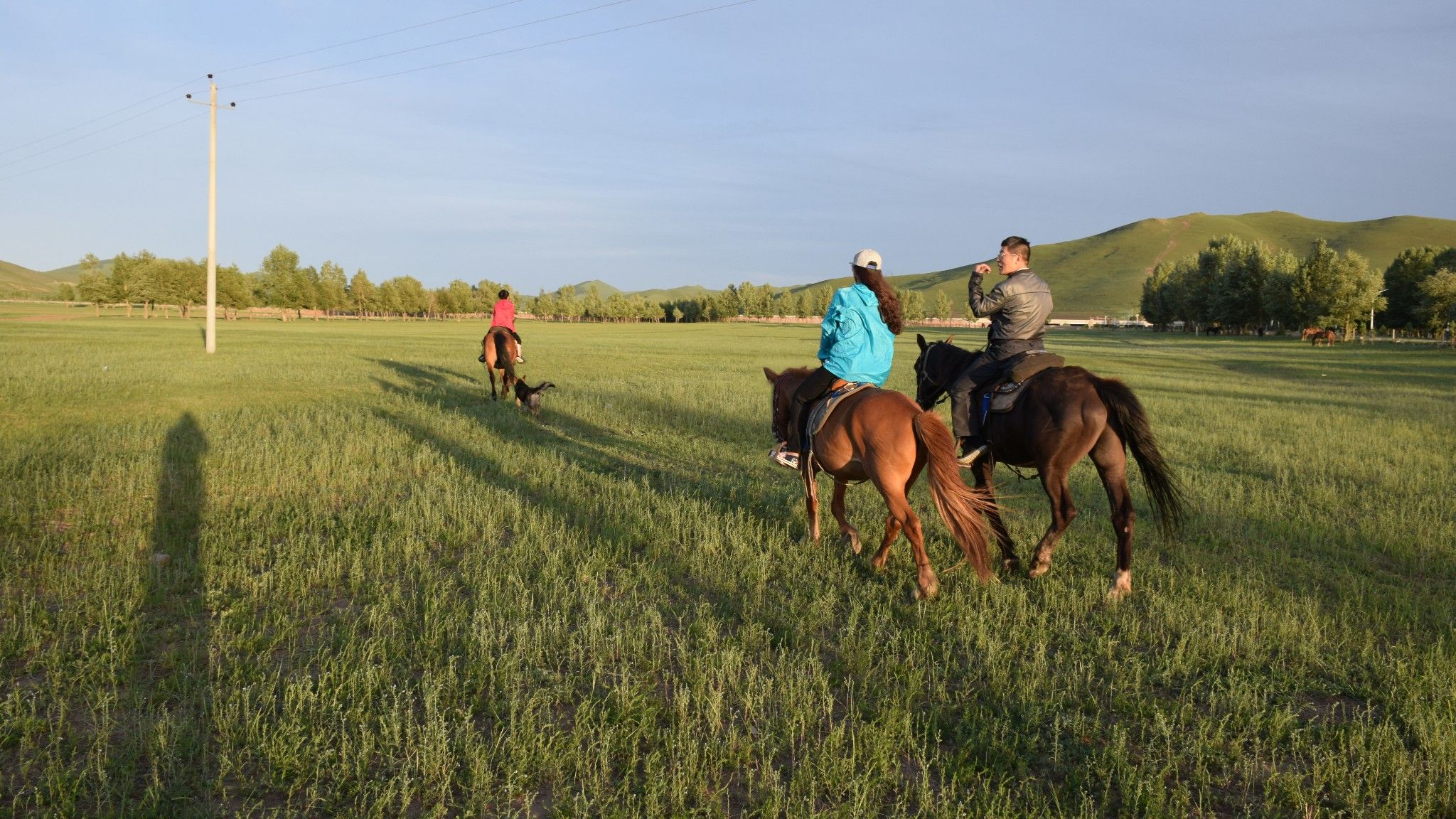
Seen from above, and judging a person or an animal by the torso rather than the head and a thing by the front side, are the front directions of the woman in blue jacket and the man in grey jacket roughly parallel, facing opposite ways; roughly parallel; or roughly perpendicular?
roughly parallel

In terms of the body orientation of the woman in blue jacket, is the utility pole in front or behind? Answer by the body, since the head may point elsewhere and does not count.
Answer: in front

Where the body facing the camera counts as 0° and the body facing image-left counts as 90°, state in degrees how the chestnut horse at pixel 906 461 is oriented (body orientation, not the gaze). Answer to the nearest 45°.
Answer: approximately 135°

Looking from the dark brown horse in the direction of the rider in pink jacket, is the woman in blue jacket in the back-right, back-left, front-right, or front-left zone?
front-left

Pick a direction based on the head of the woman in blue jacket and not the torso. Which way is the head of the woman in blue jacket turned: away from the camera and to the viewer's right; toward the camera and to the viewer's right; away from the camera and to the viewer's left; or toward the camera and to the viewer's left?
away from the camera and to the viewer's left

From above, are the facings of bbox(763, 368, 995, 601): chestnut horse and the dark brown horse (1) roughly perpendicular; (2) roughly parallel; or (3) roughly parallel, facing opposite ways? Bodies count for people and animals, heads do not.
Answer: roughly parallel

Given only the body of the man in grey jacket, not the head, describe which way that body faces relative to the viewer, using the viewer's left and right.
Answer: facing away from the viewer and to the left of the viewer

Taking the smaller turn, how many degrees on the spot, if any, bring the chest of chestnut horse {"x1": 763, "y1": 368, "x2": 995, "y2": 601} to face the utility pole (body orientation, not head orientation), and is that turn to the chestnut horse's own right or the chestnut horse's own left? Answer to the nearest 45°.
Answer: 0° — it already faces it

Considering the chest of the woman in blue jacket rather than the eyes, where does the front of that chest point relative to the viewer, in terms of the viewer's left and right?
facing away from the viewer and to the left of the viewer

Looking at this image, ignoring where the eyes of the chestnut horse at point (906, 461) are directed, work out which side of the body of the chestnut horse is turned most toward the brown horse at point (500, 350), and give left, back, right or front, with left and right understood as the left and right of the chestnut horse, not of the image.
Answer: front

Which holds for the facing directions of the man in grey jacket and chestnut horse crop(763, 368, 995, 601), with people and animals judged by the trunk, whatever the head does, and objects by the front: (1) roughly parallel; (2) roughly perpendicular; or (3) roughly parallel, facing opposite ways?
roughly parallel

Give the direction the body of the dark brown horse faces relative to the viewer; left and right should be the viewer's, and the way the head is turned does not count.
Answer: facing away from the viewer and to the left of the viewer
